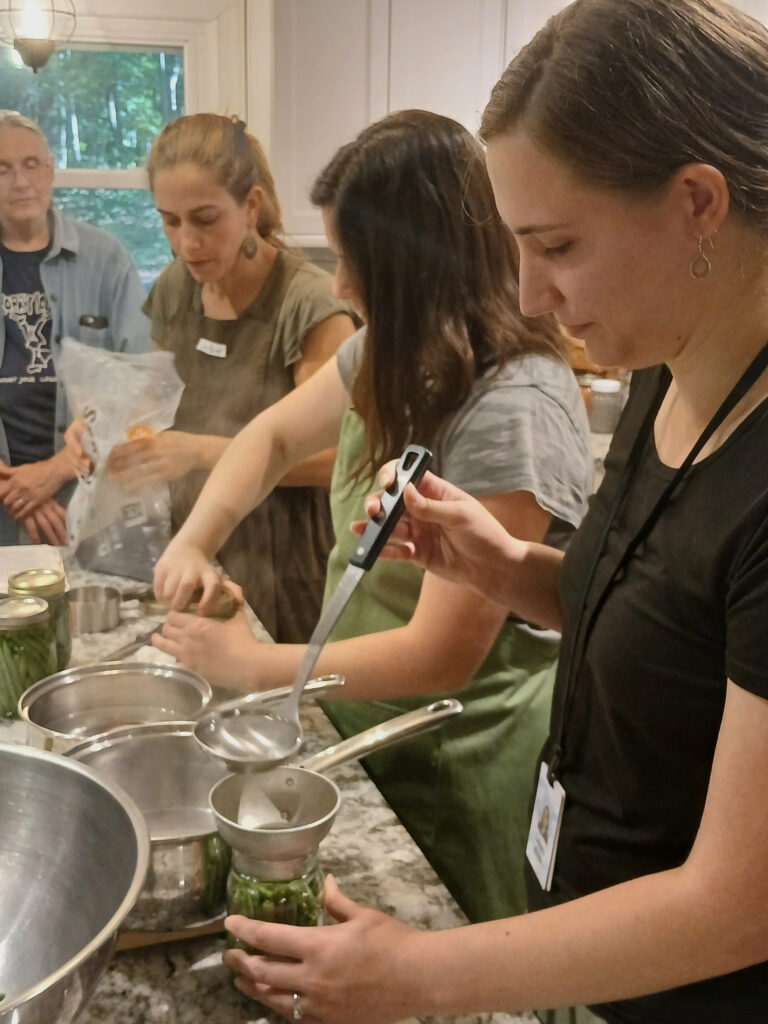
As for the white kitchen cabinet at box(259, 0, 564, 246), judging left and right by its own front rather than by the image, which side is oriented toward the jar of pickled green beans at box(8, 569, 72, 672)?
front

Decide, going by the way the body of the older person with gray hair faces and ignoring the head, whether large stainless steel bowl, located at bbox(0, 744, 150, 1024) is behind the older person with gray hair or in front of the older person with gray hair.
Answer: in front

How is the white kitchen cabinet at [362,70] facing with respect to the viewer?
toward the camera

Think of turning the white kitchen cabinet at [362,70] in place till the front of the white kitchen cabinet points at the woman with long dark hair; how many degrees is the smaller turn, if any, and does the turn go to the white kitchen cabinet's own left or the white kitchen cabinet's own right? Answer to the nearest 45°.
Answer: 0° — it already faces them

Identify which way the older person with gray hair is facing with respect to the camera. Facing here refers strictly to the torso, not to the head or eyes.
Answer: toward the camera

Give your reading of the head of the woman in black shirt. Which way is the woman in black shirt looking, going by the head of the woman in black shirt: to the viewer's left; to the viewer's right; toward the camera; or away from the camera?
to the viewer's left

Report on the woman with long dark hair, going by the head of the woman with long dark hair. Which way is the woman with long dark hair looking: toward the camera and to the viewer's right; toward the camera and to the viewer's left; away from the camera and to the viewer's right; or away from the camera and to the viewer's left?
away from the camera and to the viewer's left

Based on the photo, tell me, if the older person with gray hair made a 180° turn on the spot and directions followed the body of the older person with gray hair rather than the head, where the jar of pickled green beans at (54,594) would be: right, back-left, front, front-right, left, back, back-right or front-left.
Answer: back

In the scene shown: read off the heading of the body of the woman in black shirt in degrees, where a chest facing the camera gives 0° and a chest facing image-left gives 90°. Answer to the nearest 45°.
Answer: approximately 90°

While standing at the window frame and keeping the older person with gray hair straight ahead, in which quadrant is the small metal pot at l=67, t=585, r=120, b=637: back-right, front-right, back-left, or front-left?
front-left

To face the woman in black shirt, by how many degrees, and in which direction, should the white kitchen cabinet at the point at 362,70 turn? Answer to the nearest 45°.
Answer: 0° — it already faces them

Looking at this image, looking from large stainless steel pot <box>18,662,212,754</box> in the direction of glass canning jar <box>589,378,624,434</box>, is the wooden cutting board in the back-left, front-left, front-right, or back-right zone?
back-right

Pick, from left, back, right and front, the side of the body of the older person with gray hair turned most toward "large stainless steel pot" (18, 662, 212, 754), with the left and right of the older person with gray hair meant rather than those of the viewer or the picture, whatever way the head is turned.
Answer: front

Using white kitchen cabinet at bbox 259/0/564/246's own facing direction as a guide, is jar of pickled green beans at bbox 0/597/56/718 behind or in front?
in front

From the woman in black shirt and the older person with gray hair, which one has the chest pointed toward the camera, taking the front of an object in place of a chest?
the older person with gray hair
